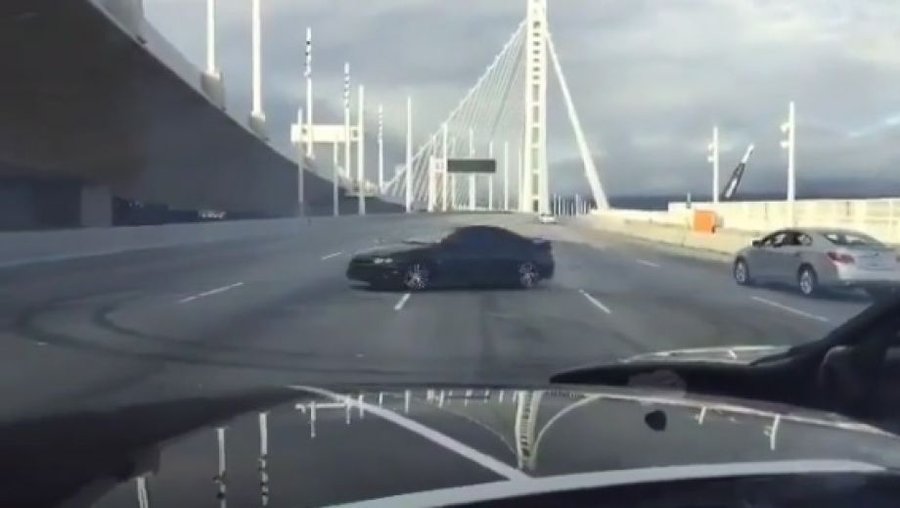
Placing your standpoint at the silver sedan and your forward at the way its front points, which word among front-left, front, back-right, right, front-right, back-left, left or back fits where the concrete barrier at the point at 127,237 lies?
front-left

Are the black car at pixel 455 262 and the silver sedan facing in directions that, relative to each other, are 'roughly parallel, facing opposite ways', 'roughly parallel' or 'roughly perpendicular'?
roughly perpendicular

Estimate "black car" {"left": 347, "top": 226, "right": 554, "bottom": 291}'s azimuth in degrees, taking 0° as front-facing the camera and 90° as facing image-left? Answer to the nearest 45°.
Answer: approximately 45°

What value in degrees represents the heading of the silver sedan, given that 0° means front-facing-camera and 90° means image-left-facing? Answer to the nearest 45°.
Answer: approximately 135°

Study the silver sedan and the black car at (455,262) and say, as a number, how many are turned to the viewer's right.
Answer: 0
